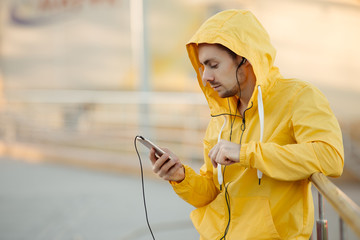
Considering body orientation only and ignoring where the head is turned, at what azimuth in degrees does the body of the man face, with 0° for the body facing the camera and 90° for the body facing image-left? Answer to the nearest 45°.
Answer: approximately 45°

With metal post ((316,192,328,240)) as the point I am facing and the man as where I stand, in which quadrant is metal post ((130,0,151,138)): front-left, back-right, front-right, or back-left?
back-left

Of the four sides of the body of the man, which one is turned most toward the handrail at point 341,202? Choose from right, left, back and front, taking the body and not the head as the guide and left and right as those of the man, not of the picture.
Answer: left

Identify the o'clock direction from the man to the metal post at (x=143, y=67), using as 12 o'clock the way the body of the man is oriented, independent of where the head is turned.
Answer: The metal post is roughly at 4 o'clock from the man.
